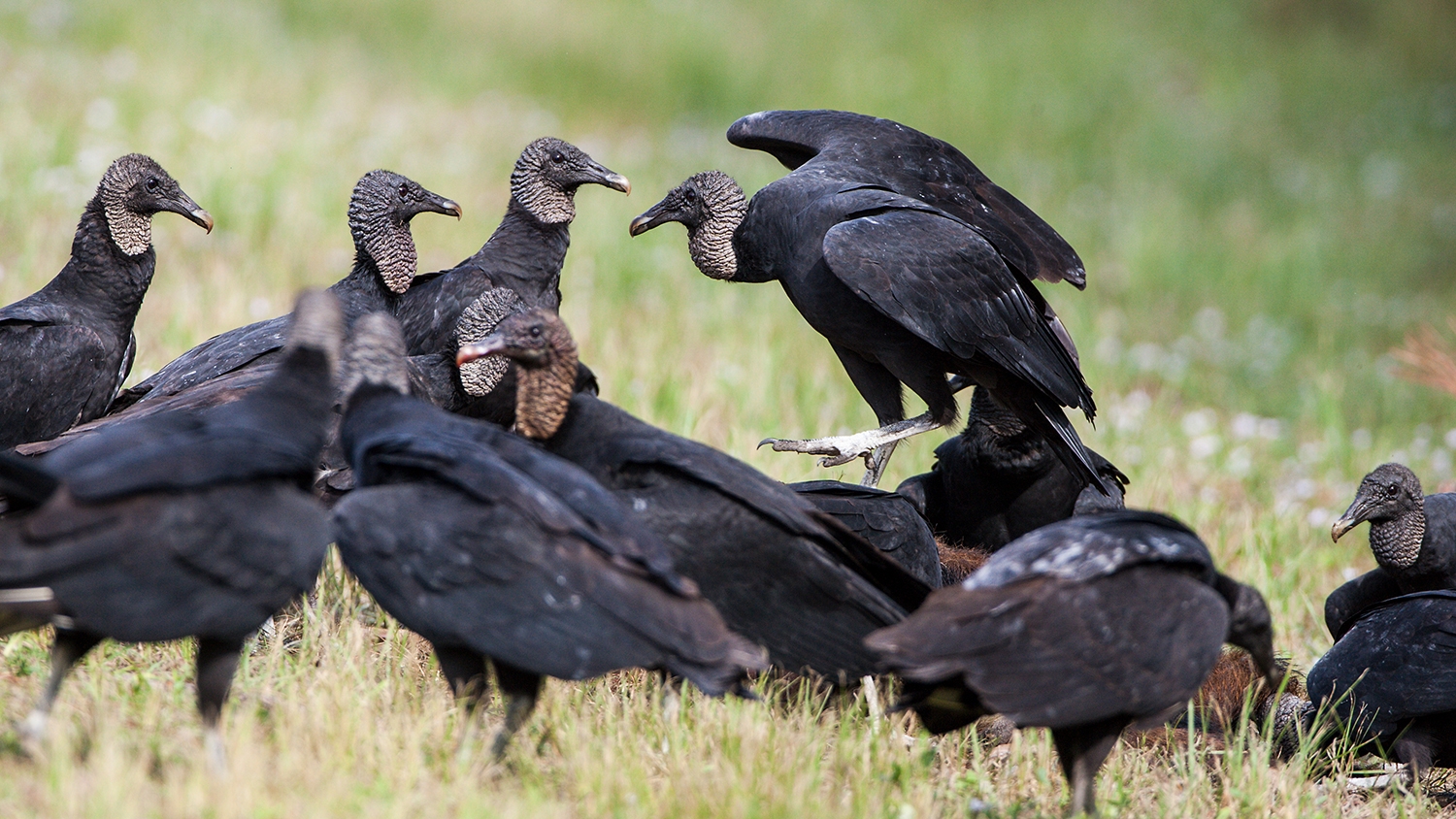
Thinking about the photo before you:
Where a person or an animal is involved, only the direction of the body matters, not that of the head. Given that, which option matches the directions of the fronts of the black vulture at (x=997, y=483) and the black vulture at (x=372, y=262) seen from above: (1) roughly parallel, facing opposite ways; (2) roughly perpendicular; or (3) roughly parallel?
roughly parallel, facing opposite ways

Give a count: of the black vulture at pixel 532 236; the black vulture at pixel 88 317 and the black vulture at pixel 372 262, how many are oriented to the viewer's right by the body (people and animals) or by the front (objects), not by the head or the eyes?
3

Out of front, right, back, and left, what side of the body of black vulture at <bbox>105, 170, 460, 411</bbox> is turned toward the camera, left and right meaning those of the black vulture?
right

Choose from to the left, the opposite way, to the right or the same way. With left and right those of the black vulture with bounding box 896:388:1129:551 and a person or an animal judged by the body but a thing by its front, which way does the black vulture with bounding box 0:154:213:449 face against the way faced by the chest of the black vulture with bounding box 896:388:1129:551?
to the left

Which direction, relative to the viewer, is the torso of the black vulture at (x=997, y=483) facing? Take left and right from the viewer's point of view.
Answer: facing the viewer and to the left of the viewer

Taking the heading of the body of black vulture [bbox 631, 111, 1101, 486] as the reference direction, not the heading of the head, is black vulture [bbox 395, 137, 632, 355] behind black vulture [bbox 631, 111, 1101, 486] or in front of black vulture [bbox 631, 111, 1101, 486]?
in front

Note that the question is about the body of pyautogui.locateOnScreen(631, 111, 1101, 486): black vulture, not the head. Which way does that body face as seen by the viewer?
to the viewer's left

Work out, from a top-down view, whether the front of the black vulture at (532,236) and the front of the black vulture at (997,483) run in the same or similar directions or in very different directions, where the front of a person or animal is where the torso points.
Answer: very different directions

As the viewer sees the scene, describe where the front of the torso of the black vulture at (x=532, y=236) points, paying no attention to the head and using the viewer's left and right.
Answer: facing to the right of the viewer

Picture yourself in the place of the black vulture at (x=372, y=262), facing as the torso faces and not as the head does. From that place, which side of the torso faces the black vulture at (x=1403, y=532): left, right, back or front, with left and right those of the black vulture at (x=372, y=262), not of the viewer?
front

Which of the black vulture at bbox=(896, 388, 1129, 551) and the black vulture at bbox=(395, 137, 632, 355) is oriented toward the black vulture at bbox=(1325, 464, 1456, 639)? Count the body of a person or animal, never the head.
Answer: the black vulture at bbox=(395, 137, 632, 355)

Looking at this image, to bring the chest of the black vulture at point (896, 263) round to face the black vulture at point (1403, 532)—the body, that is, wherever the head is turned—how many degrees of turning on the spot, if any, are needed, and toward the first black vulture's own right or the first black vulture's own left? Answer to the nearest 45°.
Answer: approximately 180°

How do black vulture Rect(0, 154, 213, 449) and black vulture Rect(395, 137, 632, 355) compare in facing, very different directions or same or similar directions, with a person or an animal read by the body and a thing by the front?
same or similar directions

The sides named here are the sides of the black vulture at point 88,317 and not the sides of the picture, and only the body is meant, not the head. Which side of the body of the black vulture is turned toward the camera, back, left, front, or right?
right

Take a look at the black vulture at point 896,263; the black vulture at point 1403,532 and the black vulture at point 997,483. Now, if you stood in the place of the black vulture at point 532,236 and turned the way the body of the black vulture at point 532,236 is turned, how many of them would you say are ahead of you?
3

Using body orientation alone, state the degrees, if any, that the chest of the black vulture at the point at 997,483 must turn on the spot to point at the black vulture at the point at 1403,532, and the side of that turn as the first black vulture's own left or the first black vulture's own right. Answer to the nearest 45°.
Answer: approximately 135° to the first black vulture's own left

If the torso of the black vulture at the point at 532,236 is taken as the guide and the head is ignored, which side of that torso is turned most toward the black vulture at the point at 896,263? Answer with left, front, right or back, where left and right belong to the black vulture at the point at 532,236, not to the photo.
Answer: front

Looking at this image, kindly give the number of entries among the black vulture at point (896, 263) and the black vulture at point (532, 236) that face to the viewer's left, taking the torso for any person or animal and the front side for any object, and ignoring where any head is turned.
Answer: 1
